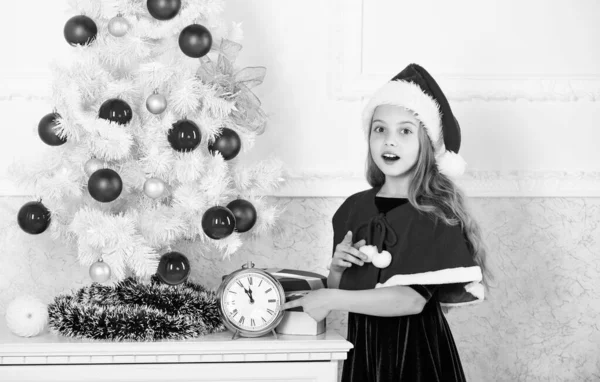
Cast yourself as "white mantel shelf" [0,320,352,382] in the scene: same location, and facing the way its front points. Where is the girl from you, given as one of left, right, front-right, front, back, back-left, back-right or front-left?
left

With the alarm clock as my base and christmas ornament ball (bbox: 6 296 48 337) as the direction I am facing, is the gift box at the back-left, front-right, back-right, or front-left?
back-right

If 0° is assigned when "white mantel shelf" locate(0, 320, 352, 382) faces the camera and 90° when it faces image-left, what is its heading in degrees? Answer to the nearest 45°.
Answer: approximately 0°

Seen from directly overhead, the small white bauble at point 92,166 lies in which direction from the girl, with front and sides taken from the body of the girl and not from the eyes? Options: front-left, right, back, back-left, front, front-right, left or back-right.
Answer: front-right

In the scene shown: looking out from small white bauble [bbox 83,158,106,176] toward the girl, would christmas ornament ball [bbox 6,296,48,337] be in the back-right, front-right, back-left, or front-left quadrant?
back-right

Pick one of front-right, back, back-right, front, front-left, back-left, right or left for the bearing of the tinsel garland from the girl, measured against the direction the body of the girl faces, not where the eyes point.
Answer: front-right
